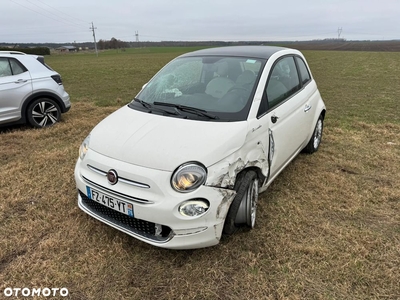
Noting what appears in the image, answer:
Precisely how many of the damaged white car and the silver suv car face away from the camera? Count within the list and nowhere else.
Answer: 0

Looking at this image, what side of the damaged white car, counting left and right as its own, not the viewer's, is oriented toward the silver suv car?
right

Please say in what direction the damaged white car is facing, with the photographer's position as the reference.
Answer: facing the viewer and to the left of the viewer

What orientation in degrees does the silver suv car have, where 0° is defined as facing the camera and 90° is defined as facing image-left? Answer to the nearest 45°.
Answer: approximately 90°

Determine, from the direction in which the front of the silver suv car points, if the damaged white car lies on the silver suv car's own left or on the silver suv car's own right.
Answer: on the silver suv car's own left
